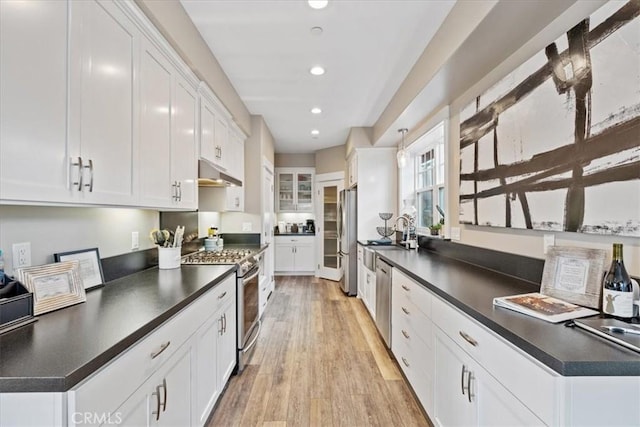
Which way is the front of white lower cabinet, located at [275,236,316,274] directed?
toward the camera

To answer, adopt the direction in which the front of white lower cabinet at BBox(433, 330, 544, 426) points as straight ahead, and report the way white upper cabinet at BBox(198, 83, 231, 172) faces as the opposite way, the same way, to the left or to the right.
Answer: the opposite way

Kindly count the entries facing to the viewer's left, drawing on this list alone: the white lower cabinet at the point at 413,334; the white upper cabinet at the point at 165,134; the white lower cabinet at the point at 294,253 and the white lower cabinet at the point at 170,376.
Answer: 1

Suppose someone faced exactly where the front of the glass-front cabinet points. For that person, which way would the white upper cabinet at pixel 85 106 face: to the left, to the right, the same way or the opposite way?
to the left

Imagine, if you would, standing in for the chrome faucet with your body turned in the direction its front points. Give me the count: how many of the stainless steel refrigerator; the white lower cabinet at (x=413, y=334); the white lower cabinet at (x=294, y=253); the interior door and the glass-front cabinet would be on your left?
1

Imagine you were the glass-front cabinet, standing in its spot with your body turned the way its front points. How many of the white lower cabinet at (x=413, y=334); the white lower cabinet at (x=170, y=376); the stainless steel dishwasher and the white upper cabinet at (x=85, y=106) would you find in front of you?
4

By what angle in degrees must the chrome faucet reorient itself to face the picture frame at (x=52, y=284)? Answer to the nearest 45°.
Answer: approximately 45° to its left

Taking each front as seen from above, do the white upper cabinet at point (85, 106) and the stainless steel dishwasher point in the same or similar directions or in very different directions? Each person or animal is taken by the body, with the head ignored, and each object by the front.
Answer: very different directions

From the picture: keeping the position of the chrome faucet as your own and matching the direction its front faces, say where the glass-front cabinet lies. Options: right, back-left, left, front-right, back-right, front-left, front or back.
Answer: front-right

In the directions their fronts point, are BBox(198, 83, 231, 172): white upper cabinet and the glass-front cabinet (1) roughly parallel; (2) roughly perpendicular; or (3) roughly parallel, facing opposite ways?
roughly perpendicular

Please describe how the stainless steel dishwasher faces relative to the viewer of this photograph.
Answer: facing to the left of the viewer

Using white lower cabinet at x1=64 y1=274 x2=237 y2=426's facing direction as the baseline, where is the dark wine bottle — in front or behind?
in front

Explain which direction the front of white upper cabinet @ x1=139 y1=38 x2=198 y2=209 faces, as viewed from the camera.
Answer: facing the viewer and to the right of the viewer

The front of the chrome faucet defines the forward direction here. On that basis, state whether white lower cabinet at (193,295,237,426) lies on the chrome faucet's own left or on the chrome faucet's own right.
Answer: on the chrome faucet's own left

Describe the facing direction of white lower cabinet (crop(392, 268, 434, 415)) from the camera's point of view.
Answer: facing to the left of the viewer

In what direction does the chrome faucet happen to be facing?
to the viewer's left
